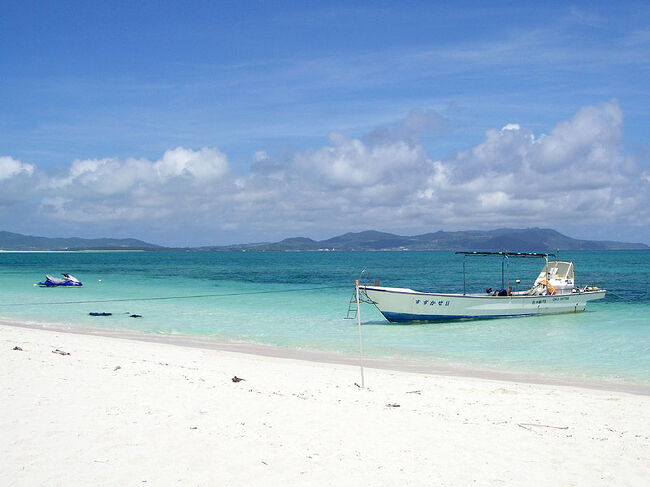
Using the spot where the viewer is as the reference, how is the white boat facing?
facing to the left of the viewer
